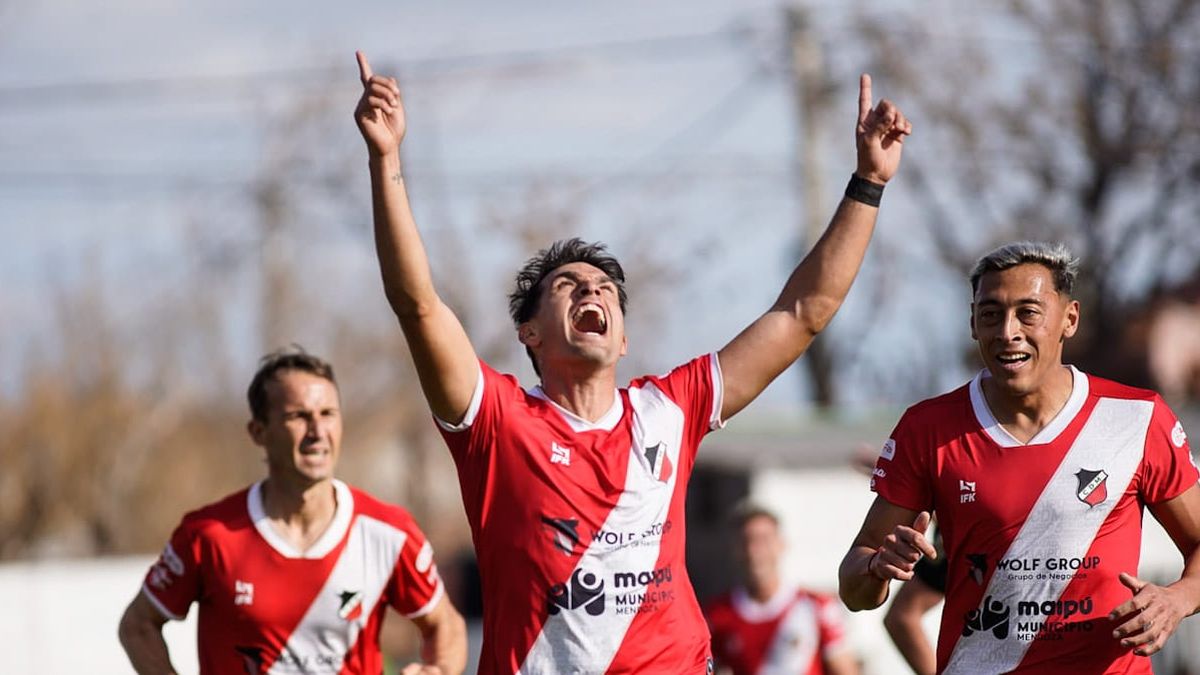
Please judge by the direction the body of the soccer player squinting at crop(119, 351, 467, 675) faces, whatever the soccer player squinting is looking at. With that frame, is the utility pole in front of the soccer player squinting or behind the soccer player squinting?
behind

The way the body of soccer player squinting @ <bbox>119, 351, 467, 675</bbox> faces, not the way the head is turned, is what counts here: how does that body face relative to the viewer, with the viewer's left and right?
facing the viewer

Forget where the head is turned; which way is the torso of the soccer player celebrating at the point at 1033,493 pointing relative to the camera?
toward the camera

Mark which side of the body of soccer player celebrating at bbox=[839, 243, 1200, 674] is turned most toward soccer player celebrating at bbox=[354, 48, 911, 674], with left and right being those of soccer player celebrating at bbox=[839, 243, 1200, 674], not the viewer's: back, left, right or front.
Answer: right

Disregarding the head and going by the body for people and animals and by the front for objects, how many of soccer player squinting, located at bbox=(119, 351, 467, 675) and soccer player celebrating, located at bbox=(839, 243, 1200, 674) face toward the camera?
2

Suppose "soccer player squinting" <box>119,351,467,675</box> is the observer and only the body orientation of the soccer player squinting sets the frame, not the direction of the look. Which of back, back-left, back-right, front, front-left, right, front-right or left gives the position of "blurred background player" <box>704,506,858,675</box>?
back-left

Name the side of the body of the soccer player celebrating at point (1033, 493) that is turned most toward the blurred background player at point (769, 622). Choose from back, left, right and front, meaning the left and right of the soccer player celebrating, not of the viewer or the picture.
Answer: back

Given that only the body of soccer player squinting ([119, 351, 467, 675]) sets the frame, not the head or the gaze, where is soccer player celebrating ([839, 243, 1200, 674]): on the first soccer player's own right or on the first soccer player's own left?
on the first soccer player's own left

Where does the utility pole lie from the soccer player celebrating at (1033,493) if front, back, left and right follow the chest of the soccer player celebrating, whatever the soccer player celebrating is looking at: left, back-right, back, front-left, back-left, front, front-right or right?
back

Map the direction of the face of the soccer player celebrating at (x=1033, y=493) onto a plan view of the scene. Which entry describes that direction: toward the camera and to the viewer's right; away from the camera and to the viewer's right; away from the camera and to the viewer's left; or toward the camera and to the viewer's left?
toward the camera and to the viewer's left

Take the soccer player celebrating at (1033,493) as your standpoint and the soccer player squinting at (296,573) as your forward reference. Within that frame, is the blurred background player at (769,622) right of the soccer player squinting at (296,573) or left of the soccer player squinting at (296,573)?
right

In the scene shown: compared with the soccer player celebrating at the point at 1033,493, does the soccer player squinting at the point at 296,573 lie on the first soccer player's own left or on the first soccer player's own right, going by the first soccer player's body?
on the first soccer player's own right

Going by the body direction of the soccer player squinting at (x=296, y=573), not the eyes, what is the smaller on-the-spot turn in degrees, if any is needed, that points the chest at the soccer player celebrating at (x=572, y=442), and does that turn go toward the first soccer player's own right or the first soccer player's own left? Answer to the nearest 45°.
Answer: approximately 45° to the first soccer player's own left
